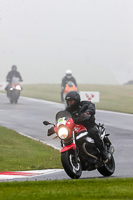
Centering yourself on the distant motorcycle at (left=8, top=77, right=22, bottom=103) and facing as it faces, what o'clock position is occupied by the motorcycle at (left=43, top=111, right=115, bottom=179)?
The motorcycle is roughly at 12 o'clock from the distant motorcycle.

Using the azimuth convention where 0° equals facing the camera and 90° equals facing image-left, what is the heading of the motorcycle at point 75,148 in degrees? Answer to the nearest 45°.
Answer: approximately 45°

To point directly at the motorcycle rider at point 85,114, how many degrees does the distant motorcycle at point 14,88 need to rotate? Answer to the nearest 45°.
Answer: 0° — it already faces them

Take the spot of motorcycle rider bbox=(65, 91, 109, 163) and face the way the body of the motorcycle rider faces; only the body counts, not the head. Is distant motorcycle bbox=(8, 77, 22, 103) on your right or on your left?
on your right

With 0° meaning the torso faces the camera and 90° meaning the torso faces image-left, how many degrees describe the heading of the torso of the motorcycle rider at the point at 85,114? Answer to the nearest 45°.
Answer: approximately 45°

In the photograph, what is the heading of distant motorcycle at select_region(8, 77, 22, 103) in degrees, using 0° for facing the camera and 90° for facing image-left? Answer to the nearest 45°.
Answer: approximately 0°

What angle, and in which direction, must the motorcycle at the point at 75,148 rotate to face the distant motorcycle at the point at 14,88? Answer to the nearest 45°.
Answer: approximately 135° to its right
